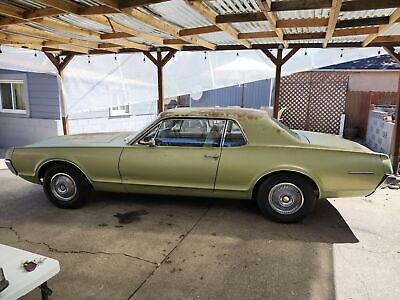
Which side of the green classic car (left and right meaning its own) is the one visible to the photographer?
left

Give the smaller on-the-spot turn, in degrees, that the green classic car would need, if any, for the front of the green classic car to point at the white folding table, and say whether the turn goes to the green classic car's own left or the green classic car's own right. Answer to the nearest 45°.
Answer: approximately 45° to the green classic car's own left

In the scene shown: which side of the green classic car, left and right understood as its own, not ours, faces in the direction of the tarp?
right
